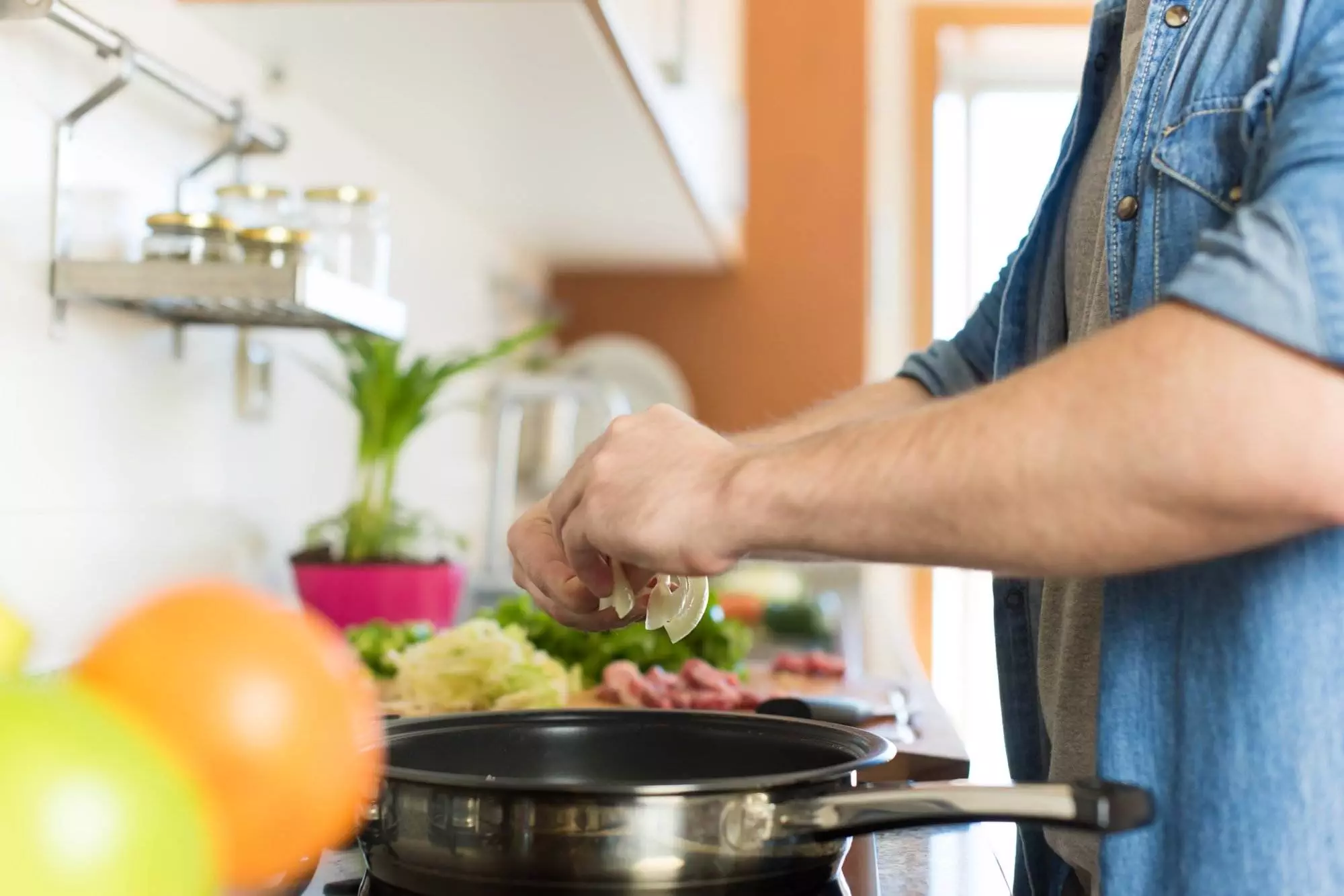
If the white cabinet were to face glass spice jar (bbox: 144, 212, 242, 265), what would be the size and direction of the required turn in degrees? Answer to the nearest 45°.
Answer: approximately 135° to its right

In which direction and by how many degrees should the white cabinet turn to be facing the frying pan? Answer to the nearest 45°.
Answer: approximately 90° to its right

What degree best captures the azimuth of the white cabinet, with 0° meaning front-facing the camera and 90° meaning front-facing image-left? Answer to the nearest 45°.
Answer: approximately 270°

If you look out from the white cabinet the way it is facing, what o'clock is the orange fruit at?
The orange fruit is roughly at 3 o'clock from the white cabinet.

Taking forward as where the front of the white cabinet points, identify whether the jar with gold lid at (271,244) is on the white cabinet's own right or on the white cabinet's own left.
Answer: on the white cabinet's own right
